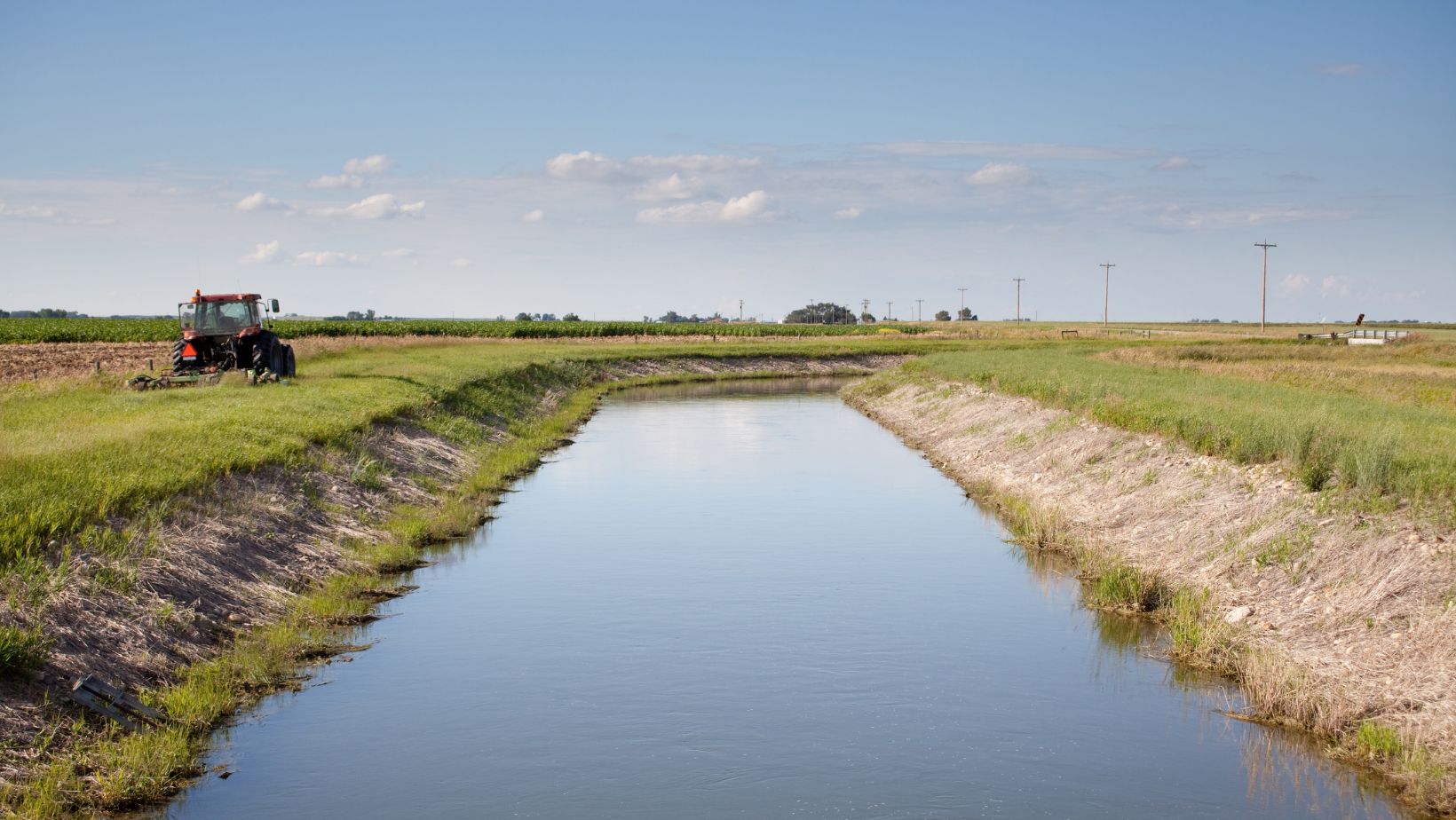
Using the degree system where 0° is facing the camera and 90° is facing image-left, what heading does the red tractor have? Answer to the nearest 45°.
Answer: approximately 225°
